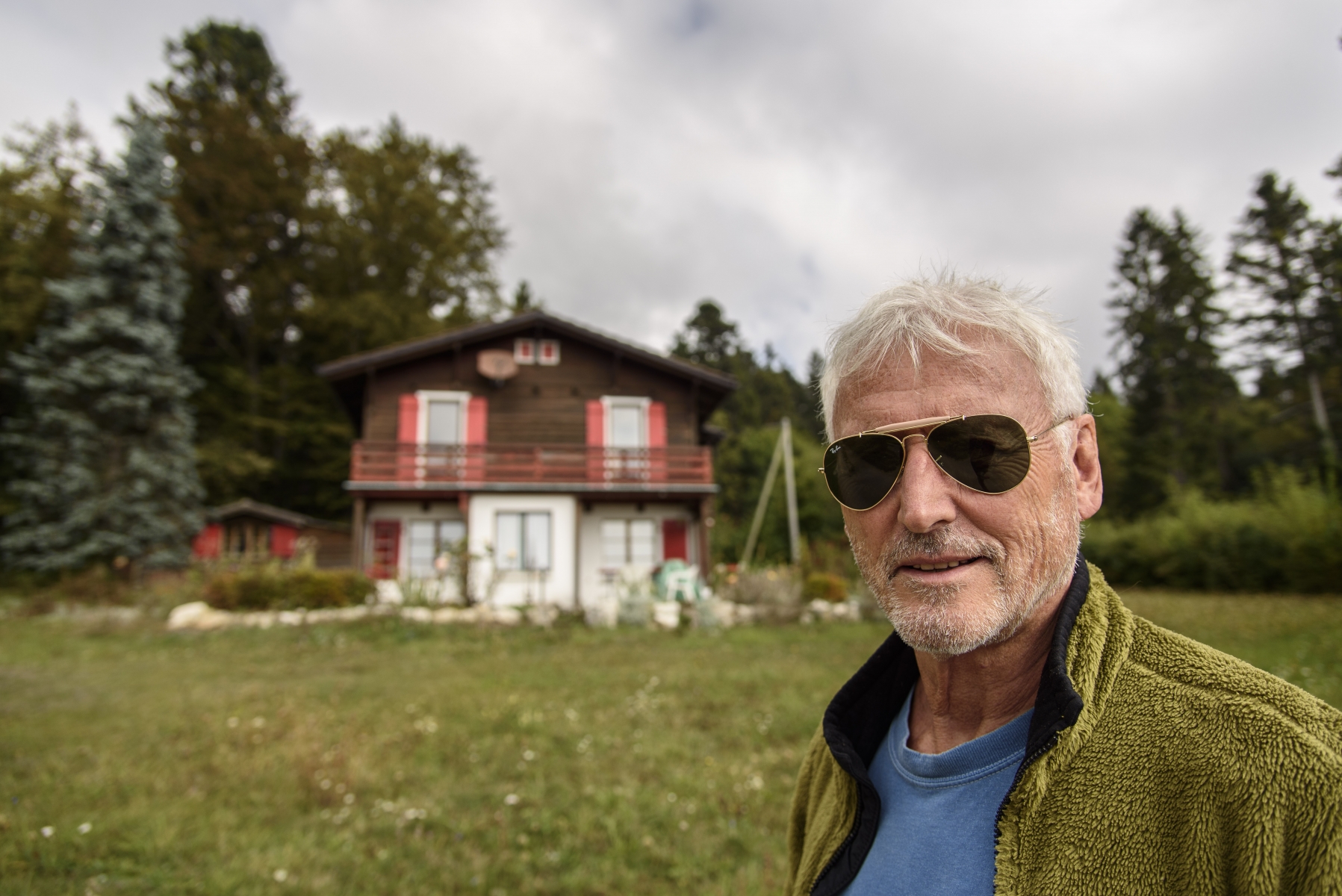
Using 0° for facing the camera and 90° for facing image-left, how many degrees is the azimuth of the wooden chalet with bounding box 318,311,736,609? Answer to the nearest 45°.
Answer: approximately 0°

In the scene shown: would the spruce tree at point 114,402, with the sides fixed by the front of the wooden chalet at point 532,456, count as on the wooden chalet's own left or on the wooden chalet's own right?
on the wooden chalet's own right

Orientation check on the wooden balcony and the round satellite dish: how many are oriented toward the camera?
2

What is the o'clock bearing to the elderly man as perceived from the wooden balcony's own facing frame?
The elderly man is roughly at 12 o'clock from the wooden balcony.

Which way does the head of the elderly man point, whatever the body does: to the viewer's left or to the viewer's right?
to the viewer's left
